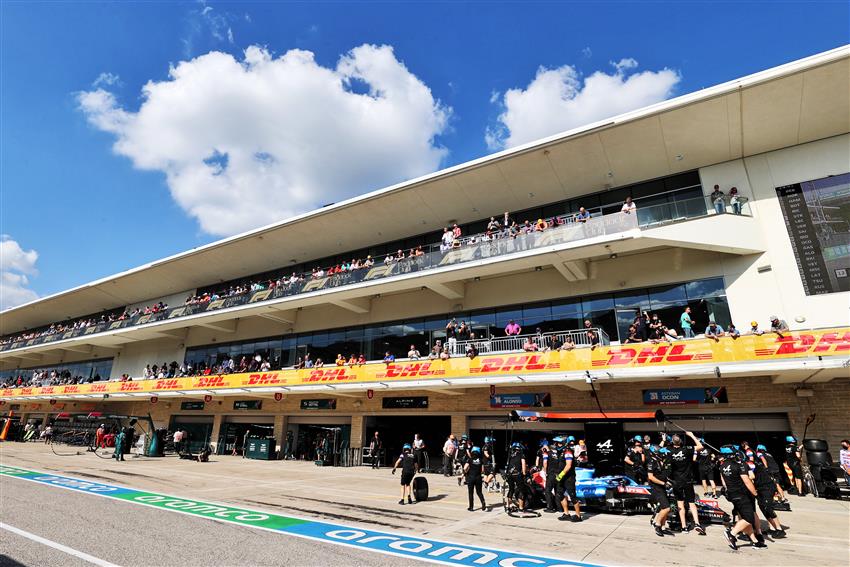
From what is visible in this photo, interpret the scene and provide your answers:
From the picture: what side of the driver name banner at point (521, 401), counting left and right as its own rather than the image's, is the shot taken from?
front

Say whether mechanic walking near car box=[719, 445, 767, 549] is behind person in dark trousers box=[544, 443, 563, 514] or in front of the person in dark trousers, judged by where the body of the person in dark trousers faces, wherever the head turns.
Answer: in front

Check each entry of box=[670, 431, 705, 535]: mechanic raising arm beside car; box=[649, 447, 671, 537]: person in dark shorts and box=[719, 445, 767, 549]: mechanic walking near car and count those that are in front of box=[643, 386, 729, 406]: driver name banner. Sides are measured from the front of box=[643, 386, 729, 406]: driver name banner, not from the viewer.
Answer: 3

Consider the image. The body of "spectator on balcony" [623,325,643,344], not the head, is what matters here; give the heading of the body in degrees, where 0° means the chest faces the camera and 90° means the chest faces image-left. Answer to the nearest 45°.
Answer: approximately 0°

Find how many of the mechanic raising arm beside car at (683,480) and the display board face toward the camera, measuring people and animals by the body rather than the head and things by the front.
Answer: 1

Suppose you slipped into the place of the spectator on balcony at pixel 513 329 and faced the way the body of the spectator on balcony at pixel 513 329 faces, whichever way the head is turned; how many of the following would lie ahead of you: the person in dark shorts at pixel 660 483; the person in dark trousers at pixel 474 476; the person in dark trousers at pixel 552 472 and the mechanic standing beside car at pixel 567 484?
4

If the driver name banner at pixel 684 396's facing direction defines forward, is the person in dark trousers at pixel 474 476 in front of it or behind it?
in front

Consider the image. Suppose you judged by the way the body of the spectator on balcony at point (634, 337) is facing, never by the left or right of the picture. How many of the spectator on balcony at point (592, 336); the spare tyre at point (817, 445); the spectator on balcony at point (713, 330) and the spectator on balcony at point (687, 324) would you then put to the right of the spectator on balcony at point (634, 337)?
1

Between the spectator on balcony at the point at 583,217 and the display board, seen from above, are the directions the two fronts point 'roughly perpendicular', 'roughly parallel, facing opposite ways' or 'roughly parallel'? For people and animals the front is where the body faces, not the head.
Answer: roughly parallel

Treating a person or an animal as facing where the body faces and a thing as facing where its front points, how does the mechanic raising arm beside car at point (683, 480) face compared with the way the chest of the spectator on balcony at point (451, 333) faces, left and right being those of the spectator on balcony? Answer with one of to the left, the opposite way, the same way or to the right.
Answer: the opposite way

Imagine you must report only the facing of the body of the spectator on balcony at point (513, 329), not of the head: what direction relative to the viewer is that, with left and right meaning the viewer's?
facing the viewer

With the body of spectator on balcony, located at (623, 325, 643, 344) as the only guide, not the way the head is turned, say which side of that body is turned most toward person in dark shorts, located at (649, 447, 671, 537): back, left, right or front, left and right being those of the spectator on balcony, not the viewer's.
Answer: front

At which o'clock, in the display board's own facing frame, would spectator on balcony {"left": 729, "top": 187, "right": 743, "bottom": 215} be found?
The spectator on balcony is roughly at 2 o'clock from the display board.
